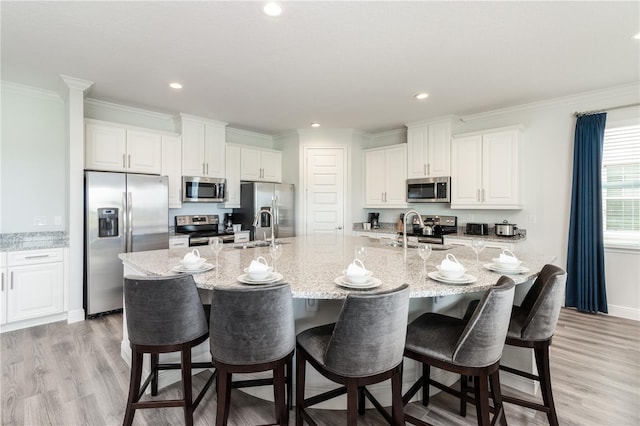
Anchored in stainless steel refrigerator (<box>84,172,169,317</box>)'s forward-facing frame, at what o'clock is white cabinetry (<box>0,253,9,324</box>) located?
The white cabinetry is roughly at 3 o'clock from the stainless steel refrigerator.

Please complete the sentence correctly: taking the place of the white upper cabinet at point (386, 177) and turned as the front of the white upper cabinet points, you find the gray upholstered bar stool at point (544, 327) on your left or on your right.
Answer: on your left

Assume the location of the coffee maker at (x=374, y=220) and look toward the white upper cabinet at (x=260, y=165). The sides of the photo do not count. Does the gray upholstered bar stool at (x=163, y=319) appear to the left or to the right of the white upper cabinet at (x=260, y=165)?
left

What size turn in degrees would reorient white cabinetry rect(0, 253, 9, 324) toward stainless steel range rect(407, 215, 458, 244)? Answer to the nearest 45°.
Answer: approximately 45° to its left
